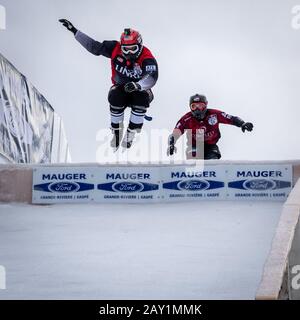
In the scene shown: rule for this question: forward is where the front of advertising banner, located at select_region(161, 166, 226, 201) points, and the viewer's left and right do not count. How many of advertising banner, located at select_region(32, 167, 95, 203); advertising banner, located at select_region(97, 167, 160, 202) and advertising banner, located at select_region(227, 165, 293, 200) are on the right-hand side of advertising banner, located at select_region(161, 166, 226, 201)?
2

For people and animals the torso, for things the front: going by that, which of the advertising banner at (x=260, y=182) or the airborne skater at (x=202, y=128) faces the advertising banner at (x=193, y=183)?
the airborne skater

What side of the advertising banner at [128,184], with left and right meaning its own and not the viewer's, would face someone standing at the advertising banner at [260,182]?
left

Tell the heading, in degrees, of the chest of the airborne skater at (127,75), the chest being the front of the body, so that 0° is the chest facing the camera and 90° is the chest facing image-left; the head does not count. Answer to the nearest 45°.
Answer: approximately 0°

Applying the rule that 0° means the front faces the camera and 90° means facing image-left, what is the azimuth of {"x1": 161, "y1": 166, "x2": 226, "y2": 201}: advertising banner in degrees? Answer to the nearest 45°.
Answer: approximately 0°

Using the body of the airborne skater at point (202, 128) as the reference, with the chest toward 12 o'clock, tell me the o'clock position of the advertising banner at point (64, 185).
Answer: The advertising banner is roughly at 1 o'clock from the airborne skater.

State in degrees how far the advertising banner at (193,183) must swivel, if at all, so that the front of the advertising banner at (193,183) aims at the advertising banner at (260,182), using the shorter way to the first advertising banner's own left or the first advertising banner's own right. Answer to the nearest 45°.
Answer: approximately 90° to the first advertising banner's own left

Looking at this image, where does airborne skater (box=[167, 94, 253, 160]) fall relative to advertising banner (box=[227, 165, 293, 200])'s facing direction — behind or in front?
behind
